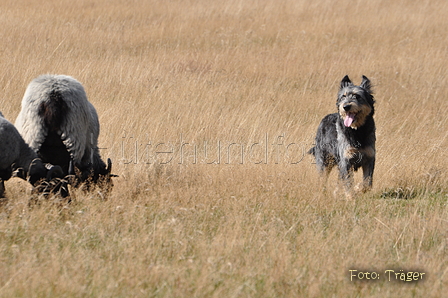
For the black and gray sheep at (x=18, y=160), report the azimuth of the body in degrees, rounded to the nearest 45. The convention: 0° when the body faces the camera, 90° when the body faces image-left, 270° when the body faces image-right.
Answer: approximately 270°

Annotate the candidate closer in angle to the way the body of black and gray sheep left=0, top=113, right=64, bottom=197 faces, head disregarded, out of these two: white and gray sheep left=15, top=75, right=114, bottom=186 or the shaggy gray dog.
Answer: the shaggy gray dog

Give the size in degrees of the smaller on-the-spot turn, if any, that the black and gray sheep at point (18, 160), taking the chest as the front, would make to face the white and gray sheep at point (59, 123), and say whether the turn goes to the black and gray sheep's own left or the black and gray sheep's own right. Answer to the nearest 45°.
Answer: approximately 45° to the black and gray sheep's own left

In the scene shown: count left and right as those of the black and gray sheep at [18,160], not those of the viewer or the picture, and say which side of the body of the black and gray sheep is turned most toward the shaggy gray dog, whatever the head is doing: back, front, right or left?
front

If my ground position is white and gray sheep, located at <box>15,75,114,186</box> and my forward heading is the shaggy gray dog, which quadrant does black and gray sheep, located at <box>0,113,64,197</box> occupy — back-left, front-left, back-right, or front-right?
back-right
